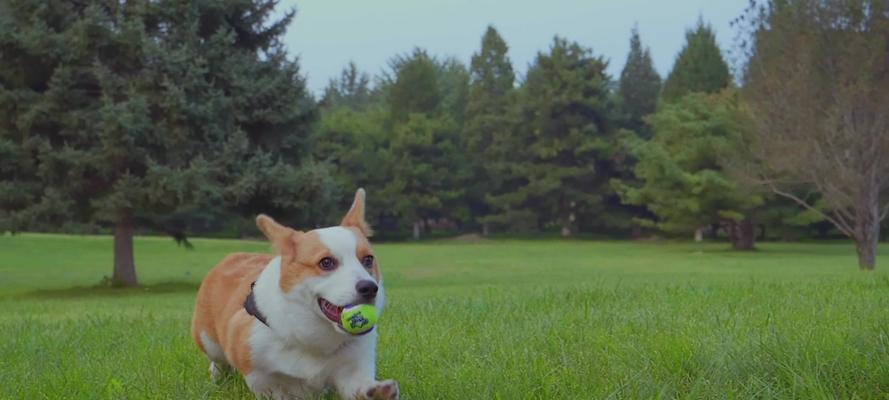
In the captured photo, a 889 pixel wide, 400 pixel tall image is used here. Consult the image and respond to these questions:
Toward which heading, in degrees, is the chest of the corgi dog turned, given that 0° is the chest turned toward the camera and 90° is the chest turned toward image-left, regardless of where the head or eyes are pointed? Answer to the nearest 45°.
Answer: approximately 315°

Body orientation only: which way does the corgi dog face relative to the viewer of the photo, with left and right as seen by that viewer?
facing the viewer and to the right of the viewer
